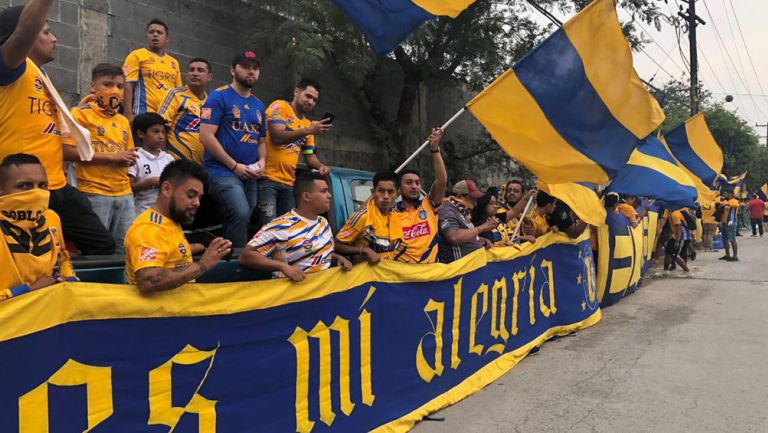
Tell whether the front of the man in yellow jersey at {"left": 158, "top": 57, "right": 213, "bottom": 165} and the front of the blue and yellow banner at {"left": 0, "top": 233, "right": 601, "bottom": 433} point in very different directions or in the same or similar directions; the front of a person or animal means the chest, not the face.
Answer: same or similar directions

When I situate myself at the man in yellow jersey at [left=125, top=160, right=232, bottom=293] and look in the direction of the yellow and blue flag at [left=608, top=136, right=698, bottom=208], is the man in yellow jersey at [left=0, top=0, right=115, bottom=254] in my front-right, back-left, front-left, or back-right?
back-left

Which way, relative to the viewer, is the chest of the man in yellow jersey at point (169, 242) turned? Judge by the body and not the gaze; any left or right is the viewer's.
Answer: facing the viewer and to the right of the viewer

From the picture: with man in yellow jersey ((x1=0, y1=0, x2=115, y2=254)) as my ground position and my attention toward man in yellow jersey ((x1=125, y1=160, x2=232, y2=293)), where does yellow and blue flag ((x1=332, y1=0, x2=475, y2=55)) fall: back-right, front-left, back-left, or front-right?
front-left

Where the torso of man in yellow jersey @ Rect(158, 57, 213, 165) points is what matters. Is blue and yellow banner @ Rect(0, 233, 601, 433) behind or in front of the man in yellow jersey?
in front

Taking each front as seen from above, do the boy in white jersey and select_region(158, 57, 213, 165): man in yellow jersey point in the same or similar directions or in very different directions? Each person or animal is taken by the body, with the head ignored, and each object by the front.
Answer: same or similar directions

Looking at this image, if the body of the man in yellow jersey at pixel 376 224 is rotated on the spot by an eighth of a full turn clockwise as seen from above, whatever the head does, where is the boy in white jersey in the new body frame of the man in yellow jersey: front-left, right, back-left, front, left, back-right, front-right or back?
right

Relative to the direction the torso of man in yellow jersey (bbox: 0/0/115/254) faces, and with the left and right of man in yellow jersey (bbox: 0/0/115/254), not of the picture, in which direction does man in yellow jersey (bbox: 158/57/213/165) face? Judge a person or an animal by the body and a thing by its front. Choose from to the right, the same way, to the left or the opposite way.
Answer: the same way

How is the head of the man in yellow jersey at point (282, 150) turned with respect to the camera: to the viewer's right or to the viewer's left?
to the viewer's right

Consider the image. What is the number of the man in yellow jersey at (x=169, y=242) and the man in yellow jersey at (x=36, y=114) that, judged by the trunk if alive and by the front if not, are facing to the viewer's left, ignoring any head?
0

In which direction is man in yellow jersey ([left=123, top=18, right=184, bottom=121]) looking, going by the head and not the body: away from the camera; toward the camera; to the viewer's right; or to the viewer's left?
toward the camera

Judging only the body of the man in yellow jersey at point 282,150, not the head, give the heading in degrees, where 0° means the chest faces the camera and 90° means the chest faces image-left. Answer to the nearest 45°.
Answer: approximately 315°

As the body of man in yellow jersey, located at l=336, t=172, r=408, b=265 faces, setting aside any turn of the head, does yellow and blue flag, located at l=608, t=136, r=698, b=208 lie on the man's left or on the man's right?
on the man's left

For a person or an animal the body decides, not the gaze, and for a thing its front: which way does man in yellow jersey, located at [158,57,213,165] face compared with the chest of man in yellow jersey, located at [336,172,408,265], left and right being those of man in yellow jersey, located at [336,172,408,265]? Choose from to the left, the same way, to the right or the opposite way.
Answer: the same way

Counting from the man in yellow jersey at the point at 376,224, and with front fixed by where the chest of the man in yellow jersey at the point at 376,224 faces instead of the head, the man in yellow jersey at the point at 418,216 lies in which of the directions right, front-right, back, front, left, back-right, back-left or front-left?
left

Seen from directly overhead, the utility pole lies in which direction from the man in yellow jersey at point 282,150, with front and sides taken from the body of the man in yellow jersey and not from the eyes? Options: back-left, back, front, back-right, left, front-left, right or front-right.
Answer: left

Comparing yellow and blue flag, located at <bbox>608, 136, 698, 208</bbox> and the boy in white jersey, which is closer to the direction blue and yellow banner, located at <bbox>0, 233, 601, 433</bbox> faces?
the yellow and blue flag

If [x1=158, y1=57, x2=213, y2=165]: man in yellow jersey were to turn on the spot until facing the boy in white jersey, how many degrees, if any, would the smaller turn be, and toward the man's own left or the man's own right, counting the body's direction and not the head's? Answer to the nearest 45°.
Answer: approximately 90° to the man's own right
